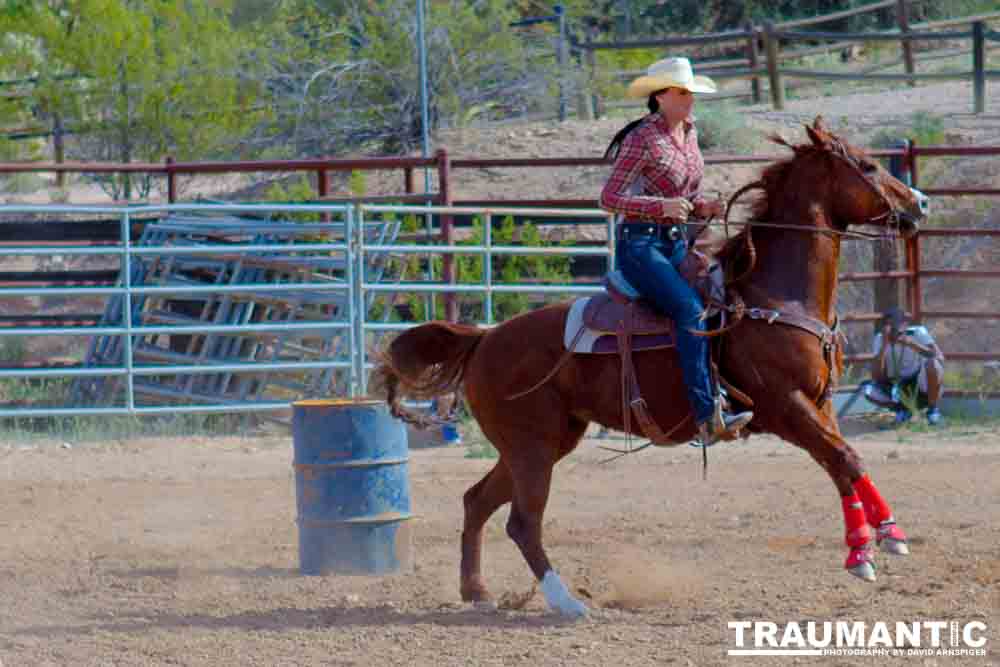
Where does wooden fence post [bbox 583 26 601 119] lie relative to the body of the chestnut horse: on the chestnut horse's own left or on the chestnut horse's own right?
on the chestnut horse's own left

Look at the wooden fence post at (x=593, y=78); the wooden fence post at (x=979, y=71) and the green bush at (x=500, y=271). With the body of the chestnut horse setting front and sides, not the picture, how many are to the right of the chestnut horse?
0

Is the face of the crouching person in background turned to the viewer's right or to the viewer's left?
to the viewer's left

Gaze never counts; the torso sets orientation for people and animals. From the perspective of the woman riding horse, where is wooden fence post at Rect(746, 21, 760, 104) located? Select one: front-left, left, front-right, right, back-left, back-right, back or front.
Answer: back-left

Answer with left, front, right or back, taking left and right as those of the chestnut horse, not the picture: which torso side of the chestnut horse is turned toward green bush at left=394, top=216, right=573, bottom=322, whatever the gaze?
left

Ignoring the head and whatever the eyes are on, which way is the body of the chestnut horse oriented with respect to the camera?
to the viewer's right

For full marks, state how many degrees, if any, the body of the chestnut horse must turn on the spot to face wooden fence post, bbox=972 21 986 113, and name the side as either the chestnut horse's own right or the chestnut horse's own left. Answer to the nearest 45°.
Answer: approximately 90° to the chestnut horse's own left

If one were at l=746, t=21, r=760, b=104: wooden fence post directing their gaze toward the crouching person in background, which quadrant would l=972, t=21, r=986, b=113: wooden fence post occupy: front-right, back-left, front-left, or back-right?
front-left

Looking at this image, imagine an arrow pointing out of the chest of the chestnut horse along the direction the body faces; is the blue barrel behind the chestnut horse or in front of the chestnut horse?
behind

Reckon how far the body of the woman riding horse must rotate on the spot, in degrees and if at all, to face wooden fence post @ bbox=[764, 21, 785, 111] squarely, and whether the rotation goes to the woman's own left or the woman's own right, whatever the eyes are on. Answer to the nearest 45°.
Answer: approximately 135° to the woman's own left

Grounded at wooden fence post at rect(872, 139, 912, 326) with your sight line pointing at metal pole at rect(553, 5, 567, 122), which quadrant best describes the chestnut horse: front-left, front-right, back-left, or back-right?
back-left

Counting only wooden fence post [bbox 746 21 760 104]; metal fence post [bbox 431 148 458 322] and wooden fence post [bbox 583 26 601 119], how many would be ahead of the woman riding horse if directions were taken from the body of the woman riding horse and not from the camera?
0
